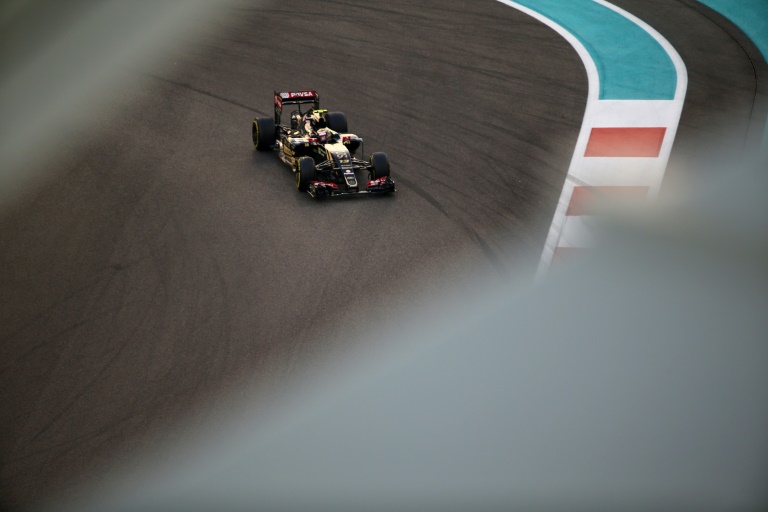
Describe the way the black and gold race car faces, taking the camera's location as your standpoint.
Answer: facing the viewer and to the right of the viewer
